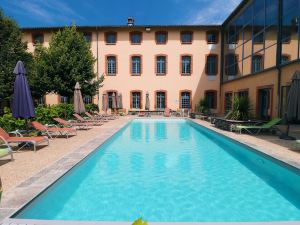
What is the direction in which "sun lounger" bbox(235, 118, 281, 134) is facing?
to the viewer's left

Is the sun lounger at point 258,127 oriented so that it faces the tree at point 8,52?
yes

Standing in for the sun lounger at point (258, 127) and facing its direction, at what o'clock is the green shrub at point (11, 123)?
The green shrub is roughly at 11 o'clock from the sun lounger.
